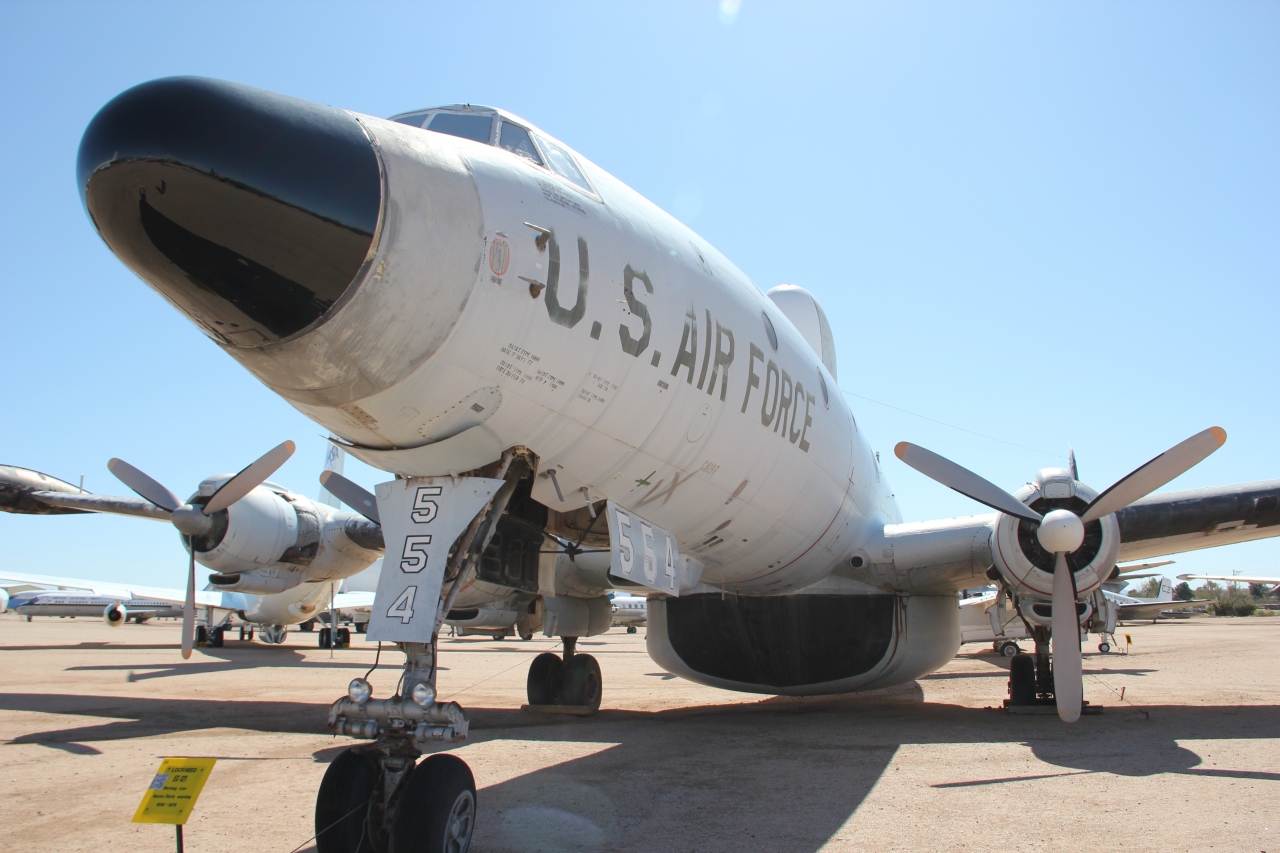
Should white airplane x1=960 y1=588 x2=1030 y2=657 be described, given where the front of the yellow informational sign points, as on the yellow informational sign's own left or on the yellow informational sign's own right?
on the yellow informational sign's own left

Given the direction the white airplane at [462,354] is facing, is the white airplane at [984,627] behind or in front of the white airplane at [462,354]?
behind

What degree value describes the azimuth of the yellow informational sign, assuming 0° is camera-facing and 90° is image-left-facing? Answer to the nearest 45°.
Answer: approximately 0°

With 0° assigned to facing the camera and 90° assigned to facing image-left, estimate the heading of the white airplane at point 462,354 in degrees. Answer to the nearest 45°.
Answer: approximately 45°

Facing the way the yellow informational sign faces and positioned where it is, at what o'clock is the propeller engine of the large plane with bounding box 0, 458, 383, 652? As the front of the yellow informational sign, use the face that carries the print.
The propeller engine of the large plane is roughly at 6 o'clock from the yellow informational sign.

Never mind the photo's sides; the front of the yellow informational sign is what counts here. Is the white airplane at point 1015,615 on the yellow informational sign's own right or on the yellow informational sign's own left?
on the yellow informational sign's own left

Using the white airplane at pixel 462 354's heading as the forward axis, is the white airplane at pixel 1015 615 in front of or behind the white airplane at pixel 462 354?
behind
